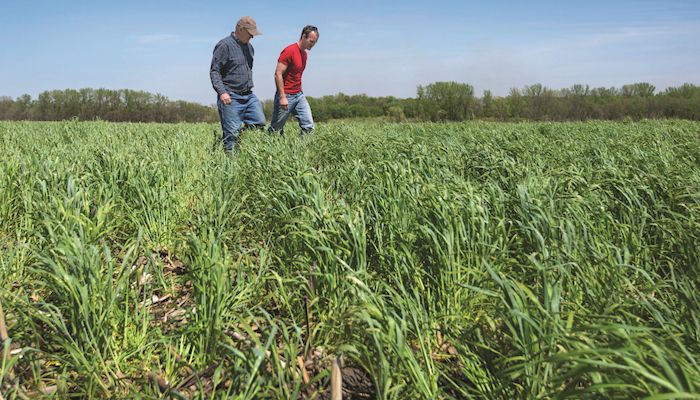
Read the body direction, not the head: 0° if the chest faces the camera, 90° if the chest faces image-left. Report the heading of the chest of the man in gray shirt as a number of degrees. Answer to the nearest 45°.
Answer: approximately 315°
